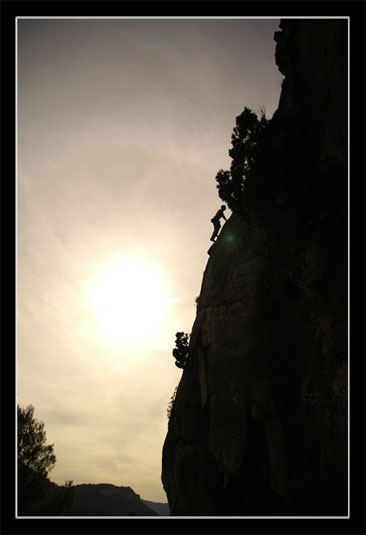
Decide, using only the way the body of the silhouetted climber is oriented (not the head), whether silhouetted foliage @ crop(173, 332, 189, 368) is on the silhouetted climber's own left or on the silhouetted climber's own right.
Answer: on the silhouetted climber's own left

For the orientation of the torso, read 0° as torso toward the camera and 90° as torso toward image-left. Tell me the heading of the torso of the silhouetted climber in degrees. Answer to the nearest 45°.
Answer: approximately 270°
